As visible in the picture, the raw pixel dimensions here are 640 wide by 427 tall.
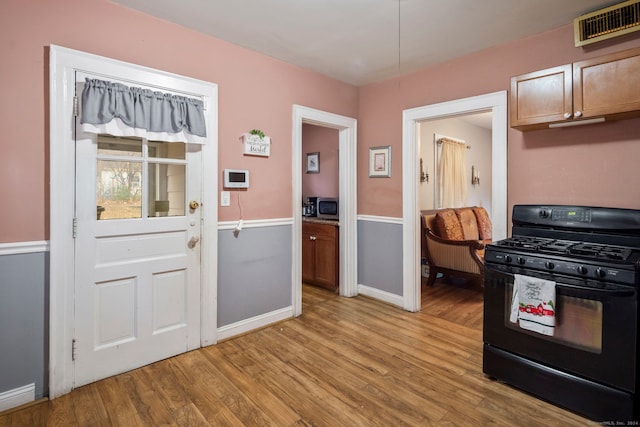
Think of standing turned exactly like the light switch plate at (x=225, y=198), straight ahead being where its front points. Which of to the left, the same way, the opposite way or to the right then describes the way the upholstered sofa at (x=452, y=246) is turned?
the same way

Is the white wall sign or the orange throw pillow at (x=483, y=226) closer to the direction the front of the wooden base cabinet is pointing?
the white wall sign

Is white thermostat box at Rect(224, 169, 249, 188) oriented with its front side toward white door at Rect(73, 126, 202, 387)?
no

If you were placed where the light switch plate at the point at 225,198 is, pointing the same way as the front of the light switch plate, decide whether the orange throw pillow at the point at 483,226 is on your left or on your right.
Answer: on your left

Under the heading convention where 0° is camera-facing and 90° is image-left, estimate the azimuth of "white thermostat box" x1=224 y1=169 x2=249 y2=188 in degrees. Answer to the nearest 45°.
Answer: approximately 0°

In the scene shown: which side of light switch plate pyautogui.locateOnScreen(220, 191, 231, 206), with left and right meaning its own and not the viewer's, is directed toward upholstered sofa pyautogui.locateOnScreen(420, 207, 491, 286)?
left

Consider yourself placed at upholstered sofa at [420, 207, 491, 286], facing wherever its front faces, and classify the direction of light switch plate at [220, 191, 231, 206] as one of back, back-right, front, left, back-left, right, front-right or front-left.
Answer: right

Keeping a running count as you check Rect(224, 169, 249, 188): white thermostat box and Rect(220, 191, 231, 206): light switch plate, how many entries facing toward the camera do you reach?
2

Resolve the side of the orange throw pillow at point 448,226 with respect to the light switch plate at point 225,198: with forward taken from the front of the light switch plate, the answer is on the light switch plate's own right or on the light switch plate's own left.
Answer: on the light switch plate's own left

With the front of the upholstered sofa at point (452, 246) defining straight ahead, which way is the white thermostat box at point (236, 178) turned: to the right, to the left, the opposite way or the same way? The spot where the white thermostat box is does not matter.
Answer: the same way

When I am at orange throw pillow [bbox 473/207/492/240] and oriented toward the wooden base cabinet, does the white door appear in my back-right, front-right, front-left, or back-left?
front-left

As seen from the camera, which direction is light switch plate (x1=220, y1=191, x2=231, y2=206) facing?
toward the camera

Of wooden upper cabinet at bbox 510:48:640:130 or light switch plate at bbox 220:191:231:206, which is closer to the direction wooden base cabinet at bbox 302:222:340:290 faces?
the light switch plate

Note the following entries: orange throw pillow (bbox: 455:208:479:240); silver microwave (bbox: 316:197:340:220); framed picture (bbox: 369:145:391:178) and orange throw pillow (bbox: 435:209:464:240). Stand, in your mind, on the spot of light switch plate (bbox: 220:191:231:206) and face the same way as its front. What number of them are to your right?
0

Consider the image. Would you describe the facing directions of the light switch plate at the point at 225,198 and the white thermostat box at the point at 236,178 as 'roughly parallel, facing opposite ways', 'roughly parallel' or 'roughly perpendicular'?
roughly parallel

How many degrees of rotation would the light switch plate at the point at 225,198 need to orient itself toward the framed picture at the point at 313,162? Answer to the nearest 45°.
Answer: approximately 135° to its left

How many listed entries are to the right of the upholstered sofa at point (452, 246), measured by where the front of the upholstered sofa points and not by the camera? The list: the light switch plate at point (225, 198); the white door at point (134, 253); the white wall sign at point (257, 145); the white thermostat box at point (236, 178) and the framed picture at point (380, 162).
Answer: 5
